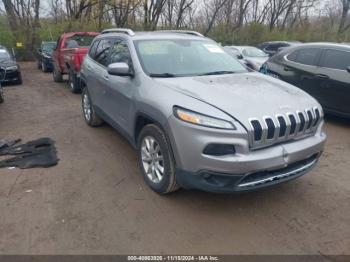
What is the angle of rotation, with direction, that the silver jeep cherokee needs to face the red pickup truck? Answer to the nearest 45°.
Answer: approximately 180°

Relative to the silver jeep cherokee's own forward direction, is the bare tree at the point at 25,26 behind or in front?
behind

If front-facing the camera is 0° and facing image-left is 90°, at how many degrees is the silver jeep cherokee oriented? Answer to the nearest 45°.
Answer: approximately 315°

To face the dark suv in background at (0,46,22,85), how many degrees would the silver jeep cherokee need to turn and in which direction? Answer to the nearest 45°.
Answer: approximately 180°

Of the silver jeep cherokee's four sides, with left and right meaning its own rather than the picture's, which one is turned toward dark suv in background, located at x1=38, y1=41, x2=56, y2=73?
back

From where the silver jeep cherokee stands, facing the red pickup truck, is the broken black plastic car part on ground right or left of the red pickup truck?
left
